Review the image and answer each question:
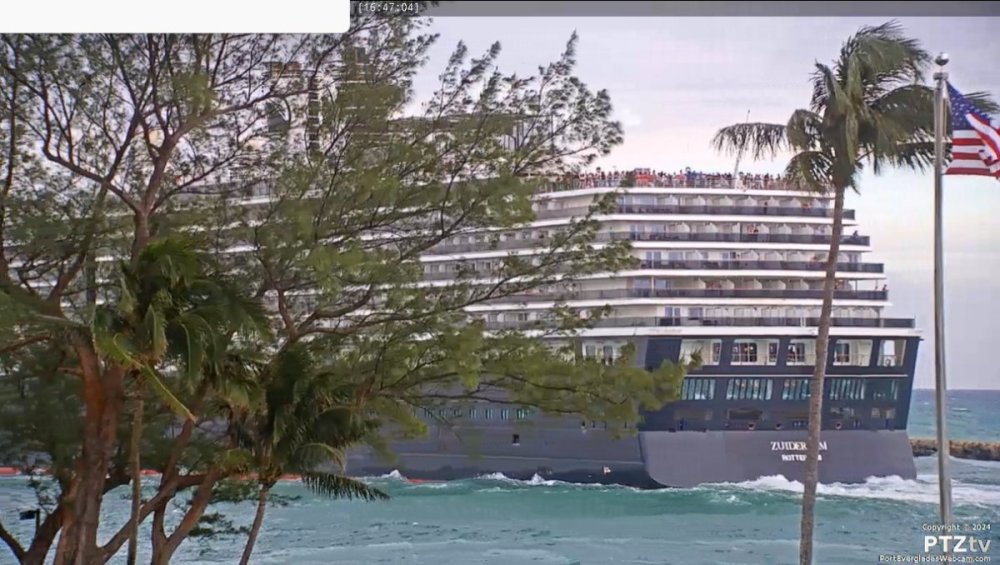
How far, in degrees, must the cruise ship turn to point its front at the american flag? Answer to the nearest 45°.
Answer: approximately 135° to its left

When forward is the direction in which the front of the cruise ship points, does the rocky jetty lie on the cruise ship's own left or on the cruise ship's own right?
on the cruise ship's own right

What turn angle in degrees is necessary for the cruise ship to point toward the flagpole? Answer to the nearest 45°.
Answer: approximately 135° to its left

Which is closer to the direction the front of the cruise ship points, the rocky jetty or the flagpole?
the rocky jetty

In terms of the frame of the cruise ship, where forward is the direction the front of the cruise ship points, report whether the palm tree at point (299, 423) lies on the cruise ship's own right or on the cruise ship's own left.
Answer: on the cruise ship's own left

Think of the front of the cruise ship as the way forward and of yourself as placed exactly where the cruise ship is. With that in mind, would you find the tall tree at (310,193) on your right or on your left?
on your left

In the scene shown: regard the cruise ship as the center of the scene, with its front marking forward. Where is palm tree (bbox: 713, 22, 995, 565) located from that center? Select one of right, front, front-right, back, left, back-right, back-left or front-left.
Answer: back-left

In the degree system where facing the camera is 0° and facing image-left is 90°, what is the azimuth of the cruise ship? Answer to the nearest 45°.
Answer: approximately 135°

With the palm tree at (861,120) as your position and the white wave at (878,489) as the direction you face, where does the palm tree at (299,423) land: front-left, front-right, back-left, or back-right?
back-left
